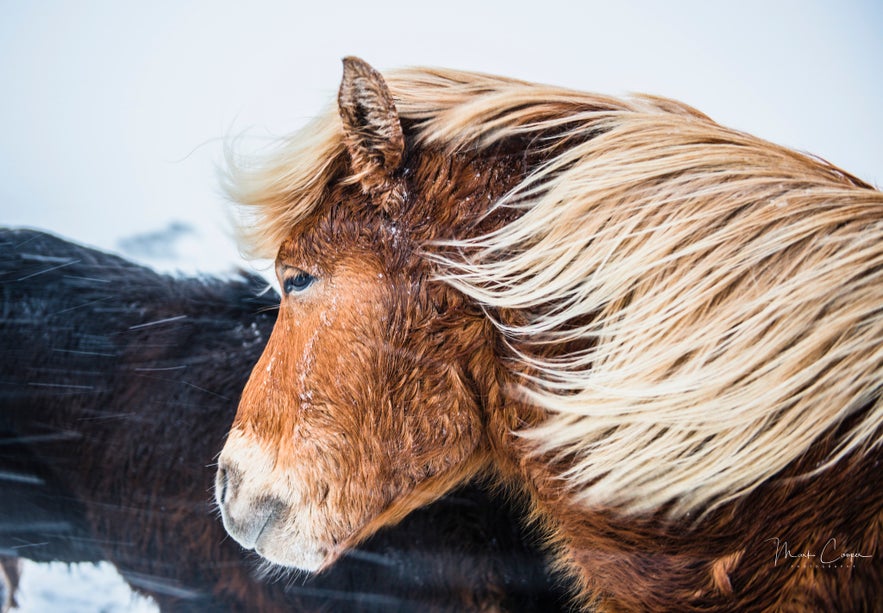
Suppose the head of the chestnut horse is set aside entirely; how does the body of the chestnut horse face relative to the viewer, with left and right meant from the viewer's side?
facing to the left of the viewer
